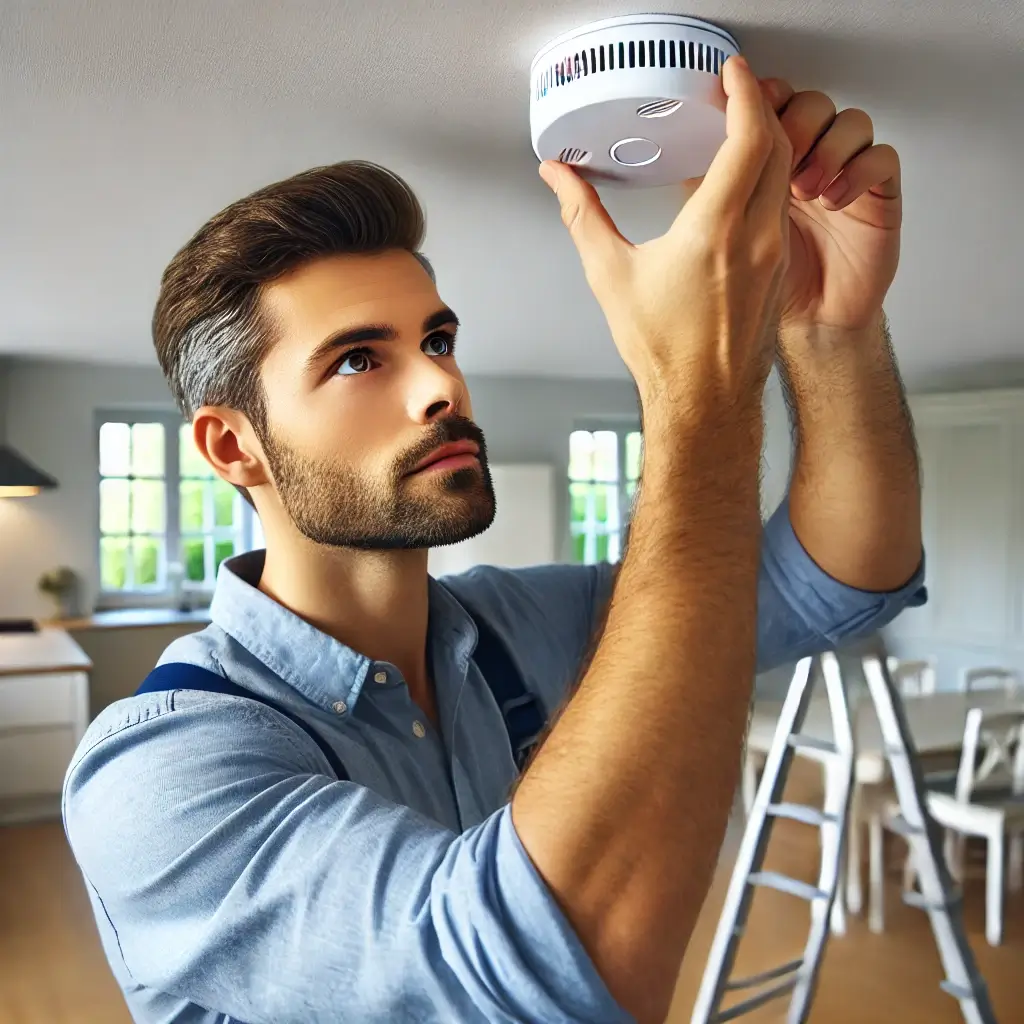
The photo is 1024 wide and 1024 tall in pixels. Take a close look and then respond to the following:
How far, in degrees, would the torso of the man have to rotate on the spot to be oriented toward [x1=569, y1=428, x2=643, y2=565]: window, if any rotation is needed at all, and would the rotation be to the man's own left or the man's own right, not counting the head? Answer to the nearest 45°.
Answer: approximately 135° to the man's own left

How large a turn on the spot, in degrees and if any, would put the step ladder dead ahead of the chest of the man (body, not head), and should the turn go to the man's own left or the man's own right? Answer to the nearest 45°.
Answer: approximately 90° to the man's own left

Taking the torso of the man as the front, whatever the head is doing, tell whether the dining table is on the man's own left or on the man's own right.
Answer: on the man's own left

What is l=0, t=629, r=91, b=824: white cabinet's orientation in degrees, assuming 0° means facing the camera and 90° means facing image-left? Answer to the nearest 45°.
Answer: approximately 0°

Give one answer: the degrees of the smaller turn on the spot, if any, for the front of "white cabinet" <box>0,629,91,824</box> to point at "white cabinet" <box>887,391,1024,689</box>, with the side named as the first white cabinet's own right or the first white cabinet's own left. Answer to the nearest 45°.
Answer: approximately 45° to the first white cabinet's own left

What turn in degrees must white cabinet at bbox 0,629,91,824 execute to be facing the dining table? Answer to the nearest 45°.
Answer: approximately 45° to its left
